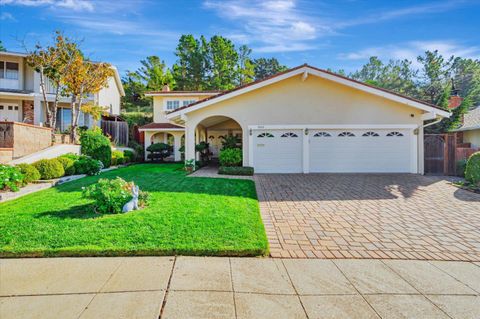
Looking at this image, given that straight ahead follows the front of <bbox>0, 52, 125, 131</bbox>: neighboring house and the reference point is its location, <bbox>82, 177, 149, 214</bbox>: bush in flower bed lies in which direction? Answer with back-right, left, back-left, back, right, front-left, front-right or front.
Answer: front

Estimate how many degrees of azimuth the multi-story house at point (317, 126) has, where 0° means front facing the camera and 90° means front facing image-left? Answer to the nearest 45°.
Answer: approximately 0°

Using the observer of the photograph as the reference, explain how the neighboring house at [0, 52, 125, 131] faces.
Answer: facing the viewer

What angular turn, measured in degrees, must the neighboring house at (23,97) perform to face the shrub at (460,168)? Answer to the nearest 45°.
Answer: approximately 45° to its left

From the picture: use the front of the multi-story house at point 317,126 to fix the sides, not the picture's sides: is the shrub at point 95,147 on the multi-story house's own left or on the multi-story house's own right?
on the multi-story house's own right

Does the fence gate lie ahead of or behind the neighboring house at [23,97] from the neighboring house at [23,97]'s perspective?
ahead

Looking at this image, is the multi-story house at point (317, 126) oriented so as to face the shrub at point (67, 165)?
no

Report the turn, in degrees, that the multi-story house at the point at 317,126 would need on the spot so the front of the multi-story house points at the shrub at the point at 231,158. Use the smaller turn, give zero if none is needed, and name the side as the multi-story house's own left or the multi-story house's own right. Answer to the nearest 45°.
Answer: approximately 90° to the multi-story house's own right

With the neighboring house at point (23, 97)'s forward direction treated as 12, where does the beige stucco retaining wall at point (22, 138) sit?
The beige stucco retaining wall is roughly at 12 o'clock from the neighboring house.

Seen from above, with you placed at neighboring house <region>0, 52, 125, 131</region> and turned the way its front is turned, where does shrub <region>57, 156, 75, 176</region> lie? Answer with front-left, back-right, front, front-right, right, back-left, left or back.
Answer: front

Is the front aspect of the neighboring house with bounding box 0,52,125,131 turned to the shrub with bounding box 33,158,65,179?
yes

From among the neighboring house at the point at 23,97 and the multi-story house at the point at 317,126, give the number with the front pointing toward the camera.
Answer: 2
